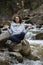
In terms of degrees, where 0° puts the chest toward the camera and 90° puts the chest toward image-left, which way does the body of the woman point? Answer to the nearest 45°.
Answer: approximately 0°
